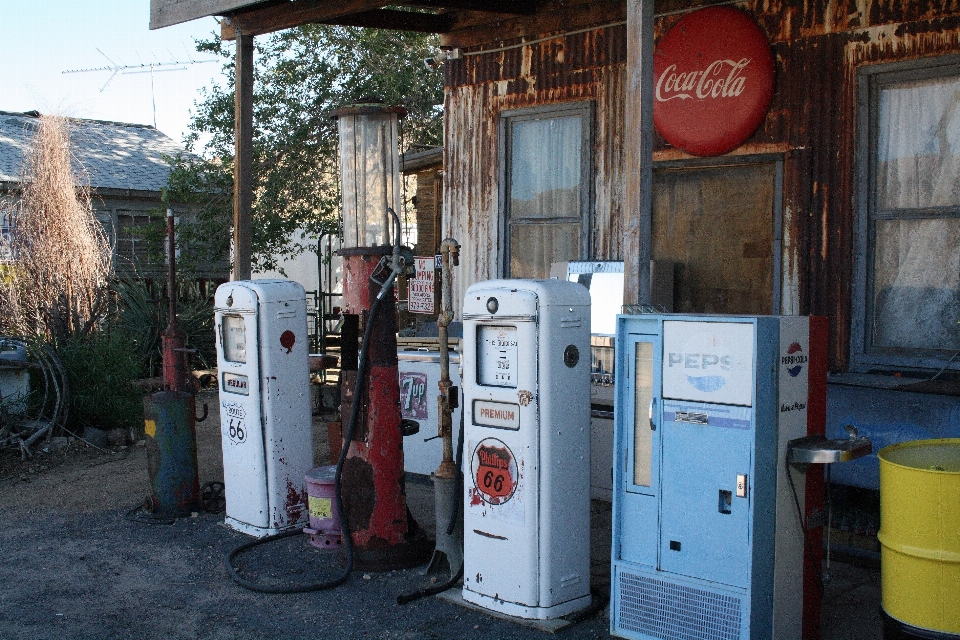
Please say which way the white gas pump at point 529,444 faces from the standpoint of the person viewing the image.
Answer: facing the viewer and to the left of the viewer

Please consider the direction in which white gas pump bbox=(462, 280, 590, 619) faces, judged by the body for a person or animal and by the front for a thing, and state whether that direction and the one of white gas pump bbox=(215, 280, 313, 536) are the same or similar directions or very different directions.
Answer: same or similar directions

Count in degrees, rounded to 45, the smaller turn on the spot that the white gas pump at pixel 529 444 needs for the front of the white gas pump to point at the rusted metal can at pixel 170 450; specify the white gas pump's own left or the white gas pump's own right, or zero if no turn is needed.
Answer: approximately 90° to the white gas pump's own right

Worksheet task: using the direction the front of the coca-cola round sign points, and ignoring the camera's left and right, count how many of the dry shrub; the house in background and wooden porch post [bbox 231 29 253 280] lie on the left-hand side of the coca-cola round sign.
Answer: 0

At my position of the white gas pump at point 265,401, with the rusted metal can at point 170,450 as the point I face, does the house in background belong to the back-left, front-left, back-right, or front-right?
front-right

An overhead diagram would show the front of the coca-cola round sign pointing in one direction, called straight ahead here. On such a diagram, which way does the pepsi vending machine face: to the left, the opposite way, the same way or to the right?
the same way

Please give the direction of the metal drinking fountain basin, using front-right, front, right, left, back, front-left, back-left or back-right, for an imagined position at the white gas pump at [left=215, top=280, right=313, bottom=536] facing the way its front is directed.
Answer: left

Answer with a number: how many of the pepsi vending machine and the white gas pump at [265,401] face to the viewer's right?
0

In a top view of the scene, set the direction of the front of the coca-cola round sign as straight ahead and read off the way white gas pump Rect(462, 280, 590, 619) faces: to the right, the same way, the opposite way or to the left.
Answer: the same way

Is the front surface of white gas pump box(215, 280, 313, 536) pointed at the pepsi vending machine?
no

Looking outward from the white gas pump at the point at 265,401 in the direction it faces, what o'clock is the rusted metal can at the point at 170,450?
The rusted metal can is roughly at 3 o'clock from the white gas pump.

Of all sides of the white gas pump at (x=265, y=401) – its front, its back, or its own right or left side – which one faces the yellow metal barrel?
left

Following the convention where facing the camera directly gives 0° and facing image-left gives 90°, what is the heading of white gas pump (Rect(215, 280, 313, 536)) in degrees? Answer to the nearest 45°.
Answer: approximately 45°

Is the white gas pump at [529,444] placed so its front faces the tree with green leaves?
no

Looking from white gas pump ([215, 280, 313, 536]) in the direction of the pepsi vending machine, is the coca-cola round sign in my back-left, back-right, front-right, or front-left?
front-left

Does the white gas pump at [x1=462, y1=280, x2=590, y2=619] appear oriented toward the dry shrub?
no
